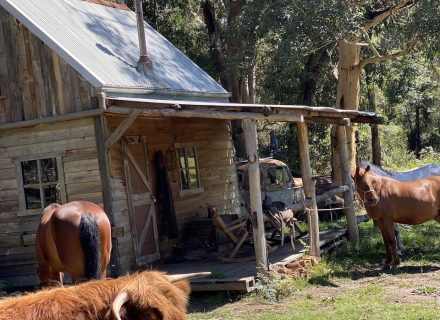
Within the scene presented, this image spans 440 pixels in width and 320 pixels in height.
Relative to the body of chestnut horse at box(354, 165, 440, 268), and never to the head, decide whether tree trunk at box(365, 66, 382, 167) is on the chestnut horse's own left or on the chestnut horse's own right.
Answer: on the chestnut horse's own right

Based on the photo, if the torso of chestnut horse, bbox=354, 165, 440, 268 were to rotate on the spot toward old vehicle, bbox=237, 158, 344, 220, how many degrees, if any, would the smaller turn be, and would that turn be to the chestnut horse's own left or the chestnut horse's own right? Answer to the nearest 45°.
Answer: approximately 45° to the chestnut horse's own right

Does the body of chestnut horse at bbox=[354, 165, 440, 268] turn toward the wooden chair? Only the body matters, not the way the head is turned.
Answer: yes

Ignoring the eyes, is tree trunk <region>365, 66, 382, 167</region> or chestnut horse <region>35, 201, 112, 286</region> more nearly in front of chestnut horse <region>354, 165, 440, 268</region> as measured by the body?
the chestnut horse

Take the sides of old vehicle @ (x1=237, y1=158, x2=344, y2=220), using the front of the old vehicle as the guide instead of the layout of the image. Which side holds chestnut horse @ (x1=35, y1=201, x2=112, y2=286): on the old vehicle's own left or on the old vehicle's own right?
on the old vehicle's own right

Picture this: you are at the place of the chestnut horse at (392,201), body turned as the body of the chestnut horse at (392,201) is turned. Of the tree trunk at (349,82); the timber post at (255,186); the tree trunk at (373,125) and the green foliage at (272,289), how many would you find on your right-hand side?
2

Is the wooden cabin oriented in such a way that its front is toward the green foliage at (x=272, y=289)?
yes

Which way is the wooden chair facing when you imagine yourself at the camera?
facing to the right of the viewer

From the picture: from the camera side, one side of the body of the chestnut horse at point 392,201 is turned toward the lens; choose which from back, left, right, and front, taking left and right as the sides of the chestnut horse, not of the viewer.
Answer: left

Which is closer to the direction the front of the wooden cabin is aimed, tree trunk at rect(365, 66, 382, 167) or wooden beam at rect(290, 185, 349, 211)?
the wooden beam
